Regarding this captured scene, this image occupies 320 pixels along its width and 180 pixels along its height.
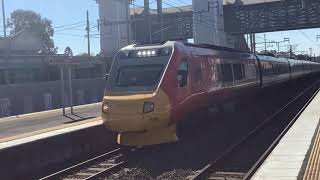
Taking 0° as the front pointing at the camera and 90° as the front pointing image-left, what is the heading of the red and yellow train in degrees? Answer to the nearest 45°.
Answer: approximately 45°

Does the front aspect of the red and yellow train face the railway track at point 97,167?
yes
